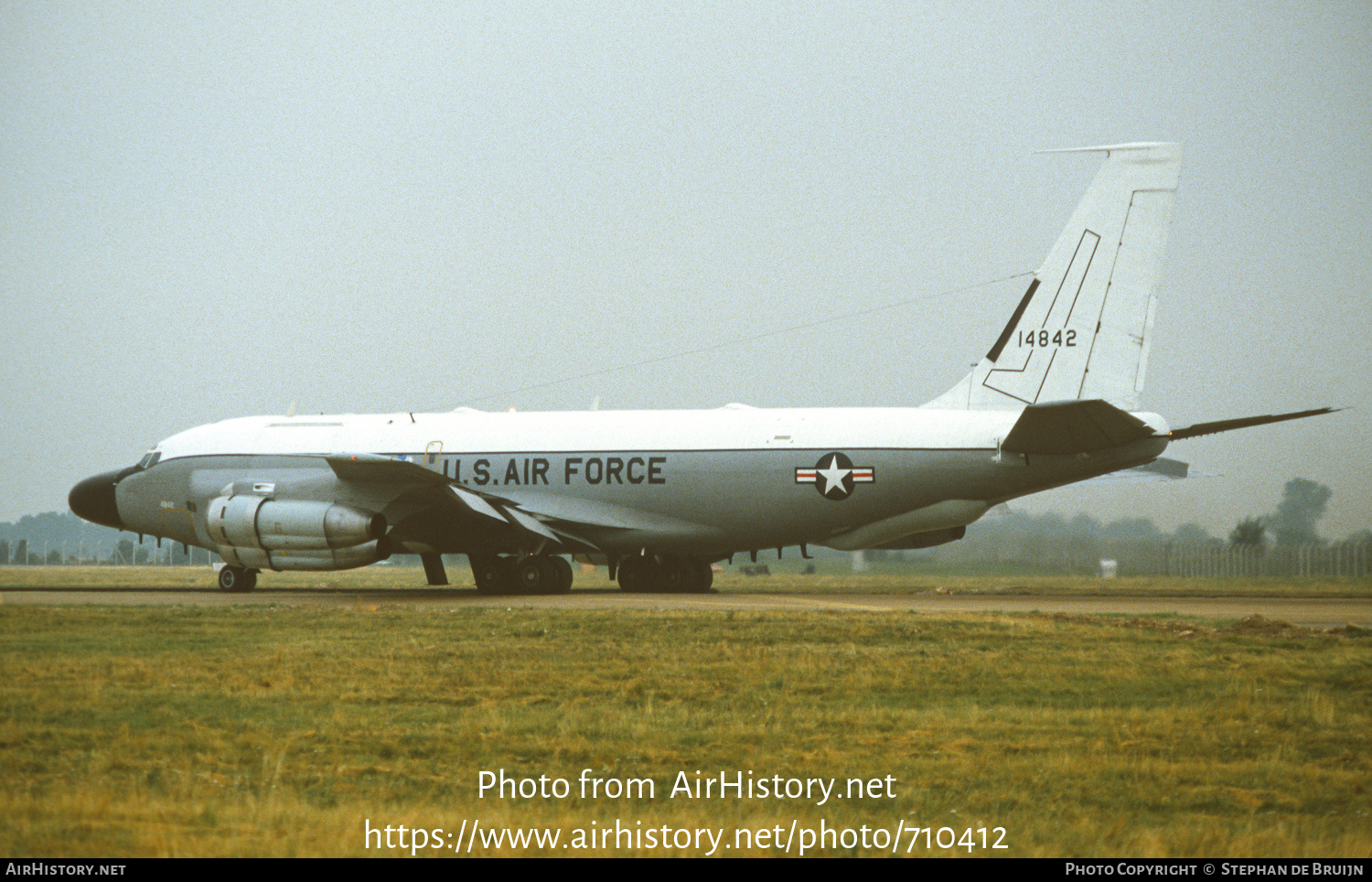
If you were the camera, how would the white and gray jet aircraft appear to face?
facing away from the viewer and to the left of the viewer
